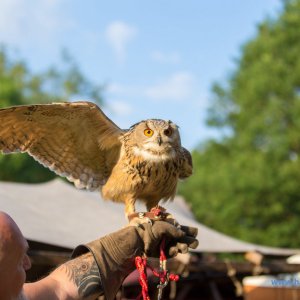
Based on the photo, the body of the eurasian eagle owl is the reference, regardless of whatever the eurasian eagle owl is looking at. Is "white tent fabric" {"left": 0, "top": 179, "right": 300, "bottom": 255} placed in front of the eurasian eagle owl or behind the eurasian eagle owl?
behind

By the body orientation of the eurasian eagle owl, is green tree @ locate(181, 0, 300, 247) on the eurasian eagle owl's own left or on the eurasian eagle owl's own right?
on the eurasian eagle owl's own left

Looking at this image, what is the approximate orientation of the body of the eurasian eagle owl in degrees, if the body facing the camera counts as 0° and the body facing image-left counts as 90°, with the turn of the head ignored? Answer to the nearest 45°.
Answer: approximately 315°
